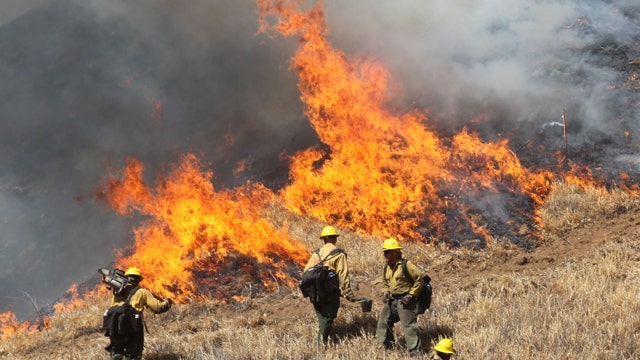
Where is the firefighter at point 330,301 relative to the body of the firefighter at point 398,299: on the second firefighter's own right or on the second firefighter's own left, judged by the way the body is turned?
on the second firefighter's own right

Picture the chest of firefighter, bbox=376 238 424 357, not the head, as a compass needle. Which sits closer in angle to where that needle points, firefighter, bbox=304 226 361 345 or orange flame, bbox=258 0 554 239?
the firefighter

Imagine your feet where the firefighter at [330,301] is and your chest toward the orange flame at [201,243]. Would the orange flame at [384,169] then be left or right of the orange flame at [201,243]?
right

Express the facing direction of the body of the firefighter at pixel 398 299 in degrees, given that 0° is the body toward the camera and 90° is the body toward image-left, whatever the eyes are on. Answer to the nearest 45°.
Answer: approximately 45°

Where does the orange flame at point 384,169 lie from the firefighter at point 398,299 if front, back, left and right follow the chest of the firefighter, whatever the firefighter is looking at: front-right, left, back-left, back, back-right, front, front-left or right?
back-right

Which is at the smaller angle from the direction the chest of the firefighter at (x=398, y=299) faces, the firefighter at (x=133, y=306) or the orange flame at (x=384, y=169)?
the firefighter

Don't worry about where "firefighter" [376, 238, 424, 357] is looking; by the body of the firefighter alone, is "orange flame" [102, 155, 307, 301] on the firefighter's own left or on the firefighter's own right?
on the firefighter's own right

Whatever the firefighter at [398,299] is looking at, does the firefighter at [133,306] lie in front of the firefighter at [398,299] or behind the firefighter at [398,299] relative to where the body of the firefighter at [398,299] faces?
in front
